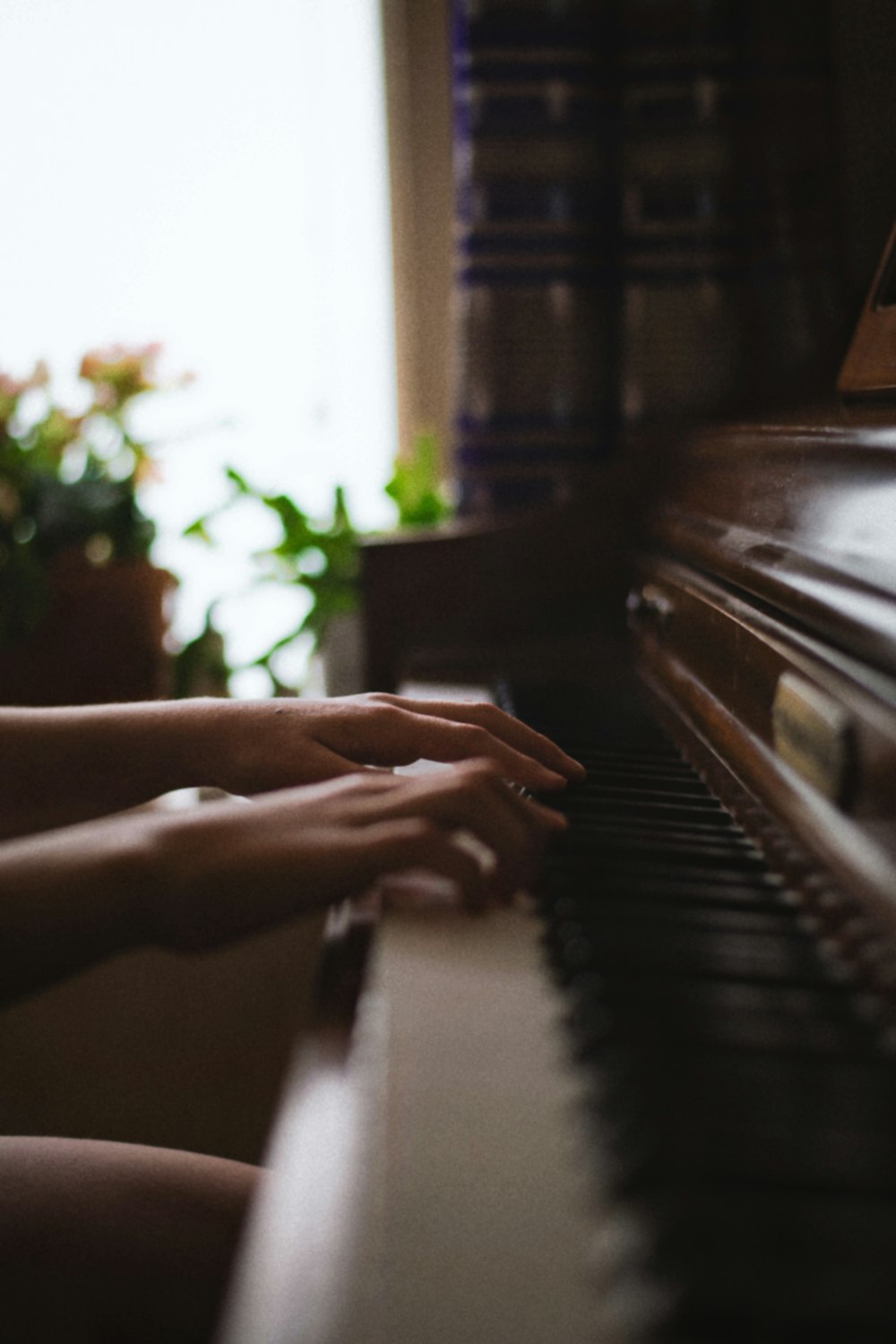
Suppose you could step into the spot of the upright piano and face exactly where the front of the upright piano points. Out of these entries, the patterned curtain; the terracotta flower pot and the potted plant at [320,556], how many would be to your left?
0

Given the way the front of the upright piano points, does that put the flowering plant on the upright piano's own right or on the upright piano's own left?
on the upright piano's own right

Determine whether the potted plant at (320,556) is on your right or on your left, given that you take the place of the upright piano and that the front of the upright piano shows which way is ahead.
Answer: on your right

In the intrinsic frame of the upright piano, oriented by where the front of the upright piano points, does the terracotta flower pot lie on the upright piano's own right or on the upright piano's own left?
on the upright piano's own right

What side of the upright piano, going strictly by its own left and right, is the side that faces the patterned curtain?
right

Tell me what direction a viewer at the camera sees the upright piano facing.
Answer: facing to the left of the viewer

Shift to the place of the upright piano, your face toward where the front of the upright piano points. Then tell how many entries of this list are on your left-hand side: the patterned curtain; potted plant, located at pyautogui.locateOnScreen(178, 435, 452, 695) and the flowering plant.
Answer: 0

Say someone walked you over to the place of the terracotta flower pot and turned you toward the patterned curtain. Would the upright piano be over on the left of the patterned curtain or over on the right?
right
